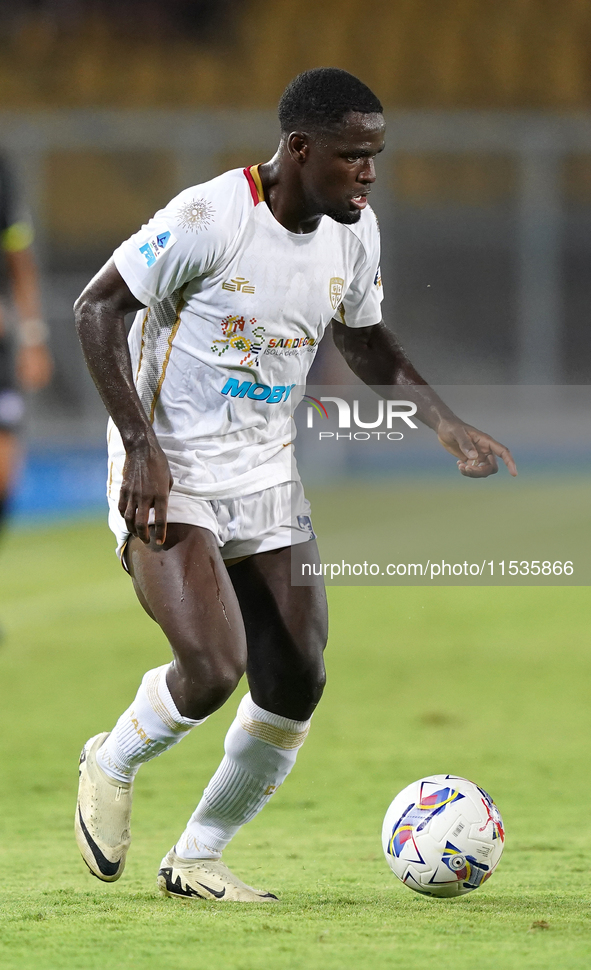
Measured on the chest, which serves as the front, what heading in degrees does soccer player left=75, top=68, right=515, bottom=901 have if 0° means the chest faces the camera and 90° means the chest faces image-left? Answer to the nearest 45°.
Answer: approximately 315°

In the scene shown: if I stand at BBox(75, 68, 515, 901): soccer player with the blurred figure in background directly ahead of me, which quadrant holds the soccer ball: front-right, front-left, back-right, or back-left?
back-right

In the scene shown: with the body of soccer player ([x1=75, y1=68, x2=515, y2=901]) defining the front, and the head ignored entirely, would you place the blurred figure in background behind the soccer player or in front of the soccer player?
behind

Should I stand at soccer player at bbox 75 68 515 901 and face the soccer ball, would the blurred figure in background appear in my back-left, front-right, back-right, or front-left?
back-left

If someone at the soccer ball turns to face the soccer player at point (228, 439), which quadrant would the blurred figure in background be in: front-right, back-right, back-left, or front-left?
front-right
